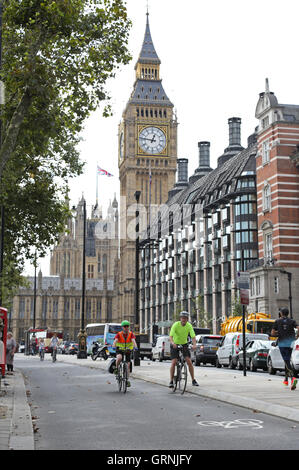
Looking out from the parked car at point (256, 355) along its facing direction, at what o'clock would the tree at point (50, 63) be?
The tree is roughly at 8 o'clock from the parked car.

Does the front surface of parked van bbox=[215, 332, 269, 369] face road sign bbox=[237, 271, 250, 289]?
no

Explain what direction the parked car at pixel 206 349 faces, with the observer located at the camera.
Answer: facing away from the viewer and to the left of the viewer

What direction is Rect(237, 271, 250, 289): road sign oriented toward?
toward the camera

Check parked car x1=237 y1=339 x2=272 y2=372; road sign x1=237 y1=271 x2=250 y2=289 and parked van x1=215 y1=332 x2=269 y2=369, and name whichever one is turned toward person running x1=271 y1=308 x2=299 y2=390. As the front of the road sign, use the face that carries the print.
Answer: the road sign

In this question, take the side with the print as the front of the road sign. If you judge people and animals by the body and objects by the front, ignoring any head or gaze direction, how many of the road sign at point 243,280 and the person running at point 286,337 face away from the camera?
1

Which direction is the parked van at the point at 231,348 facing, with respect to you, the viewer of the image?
facing away from the viewer and to the left of the viewer

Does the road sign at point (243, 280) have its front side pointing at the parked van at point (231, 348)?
no

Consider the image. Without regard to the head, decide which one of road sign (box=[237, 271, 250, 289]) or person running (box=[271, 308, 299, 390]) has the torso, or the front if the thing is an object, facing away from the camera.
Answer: the person running

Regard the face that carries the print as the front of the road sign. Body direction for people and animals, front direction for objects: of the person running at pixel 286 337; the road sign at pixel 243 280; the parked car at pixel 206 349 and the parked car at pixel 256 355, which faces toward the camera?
the road sign

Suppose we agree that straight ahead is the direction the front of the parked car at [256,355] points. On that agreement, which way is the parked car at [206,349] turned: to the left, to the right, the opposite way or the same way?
the same way

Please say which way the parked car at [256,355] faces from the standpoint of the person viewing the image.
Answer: facing away from the viewer and to the left of the viewer

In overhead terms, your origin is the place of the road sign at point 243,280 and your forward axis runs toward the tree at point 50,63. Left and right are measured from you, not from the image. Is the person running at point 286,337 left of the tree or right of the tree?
left

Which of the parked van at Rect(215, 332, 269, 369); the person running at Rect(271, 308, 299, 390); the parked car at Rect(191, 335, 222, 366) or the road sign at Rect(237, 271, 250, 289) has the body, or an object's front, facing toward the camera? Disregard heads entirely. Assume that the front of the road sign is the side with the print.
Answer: the road sign

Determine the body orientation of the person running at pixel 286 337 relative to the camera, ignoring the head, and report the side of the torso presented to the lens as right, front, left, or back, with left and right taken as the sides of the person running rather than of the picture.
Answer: back

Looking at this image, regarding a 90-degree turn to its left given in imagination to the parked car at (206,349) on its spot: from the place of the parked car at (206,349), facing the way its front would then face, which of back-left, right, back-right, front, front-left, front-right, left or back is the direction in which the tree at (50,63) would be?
front-left

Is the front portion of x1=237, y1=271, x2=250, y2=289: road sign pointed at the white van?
no
